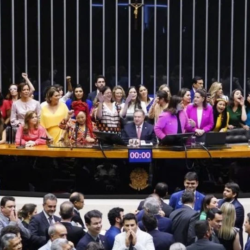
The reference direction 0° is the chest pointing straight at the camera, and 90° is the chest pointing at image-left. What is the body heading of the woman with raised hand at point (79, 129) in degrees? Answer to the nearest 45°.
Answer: approximately 0°

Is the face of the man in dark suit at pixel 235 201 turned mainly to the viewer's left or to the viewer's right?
to the viewer's left

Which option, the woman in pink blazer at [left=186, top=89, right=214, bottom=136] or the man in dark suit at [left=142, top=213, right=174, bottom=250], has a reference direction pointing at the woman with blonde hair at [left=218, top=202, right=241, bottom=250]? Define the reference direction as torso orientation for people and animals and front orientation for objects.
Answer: the woman in pink blazer

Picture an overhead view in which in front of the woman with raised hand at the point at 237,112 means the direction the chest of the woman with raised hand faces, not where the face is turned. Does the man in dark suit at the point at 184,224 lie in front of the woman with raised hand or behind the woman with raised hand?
in front

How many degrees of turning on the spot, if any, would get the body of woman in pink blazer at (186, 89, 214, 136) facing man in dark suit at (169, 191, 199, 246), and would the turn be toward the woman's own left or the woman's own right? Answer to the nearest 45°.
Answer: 0° — they already face them

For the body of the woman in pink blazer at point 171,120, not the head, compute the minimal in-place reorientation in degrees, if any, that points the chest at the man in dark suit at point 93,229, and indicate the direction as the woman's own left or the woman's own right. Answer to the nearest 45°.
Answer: approximately 45° to the woman's own right
